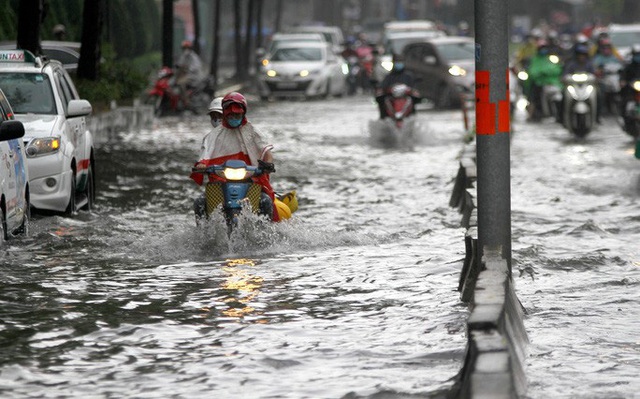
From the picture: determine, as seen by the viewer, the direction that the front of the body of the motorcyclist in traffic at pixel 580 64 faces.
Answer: toward the camera

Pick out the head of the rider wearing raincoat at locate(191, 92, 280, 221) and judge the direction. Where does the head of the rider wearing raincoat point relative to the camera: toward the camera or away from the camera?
toward the camera

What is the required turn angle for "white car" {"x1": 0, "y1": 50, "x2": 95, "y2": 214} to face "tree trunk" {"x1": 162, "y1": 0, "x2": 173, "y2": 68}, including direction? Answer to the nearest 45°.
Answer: approximately 135° to its right

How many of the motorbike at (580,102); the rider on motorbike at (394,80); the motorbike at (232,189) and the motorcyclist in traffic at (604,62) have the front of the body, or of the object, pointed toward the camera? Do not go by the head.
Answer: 4

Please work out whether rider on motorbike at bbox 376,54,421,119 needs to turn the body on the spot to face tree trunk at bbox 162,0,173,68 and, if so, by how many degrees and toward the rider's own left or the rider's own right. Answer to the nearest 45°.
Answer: approximately 135° to the rider's own right

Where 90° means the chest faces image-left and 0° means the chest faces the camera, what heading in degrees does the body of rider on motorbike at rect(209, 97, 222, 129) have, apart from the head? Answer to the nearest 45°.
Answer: approximately 0°

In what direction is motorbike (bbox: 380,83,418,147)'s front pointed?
toward the camera

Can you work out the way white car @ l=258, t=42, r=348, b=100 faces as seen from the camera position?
facing the viewer and to the left of the viewer

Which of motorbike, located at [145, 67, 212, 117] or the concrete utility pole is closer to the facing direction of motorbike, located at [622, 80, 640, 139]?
the concrete utility pole

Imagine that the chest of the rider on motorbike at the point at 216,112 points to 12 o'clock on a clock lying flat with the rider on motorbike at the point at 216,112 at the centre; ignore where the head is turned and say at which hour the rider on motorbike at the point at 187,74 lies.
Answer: the rider on motorbike at the point at 187,74 is roughly at 6 o'clock from the rider on motorbike at the point at 216,112.

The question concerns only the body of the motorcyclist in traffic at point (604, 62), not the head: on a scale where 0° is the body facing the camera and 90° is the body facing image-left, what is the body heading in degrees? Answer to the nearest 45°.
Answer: approximately 0°

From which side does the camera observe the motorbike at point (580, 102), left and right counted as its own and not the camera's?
front

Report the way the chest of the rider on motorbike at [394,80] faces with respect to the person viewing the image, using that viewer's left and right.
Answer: facing the viewer
